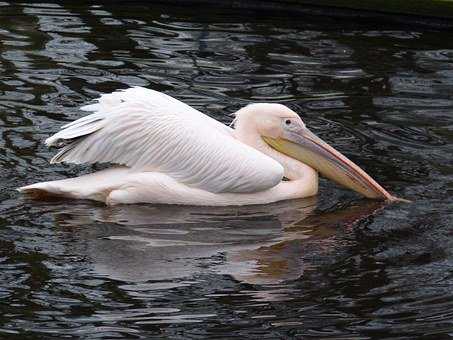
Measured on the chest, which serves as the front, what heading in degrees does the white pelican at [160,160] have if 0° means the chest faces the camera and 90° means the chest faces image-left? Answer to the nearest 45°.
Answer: approximately 270°
